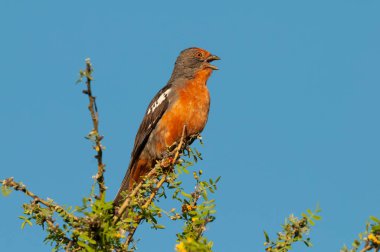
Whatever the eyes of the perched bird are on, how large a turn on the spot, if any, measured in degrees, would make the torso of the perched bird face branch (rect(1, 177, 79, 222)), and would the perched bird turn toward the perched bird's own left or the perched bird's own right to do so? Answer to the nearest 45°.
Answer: approximately 90° to the perched bird's own right

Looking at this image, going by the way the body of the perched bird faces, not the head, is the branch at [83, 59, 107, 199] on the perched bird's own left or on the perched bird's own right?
on the perched bird's own right

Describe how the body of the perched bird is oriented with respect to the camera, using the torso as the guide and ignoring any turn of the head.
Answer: to the viewer's right
